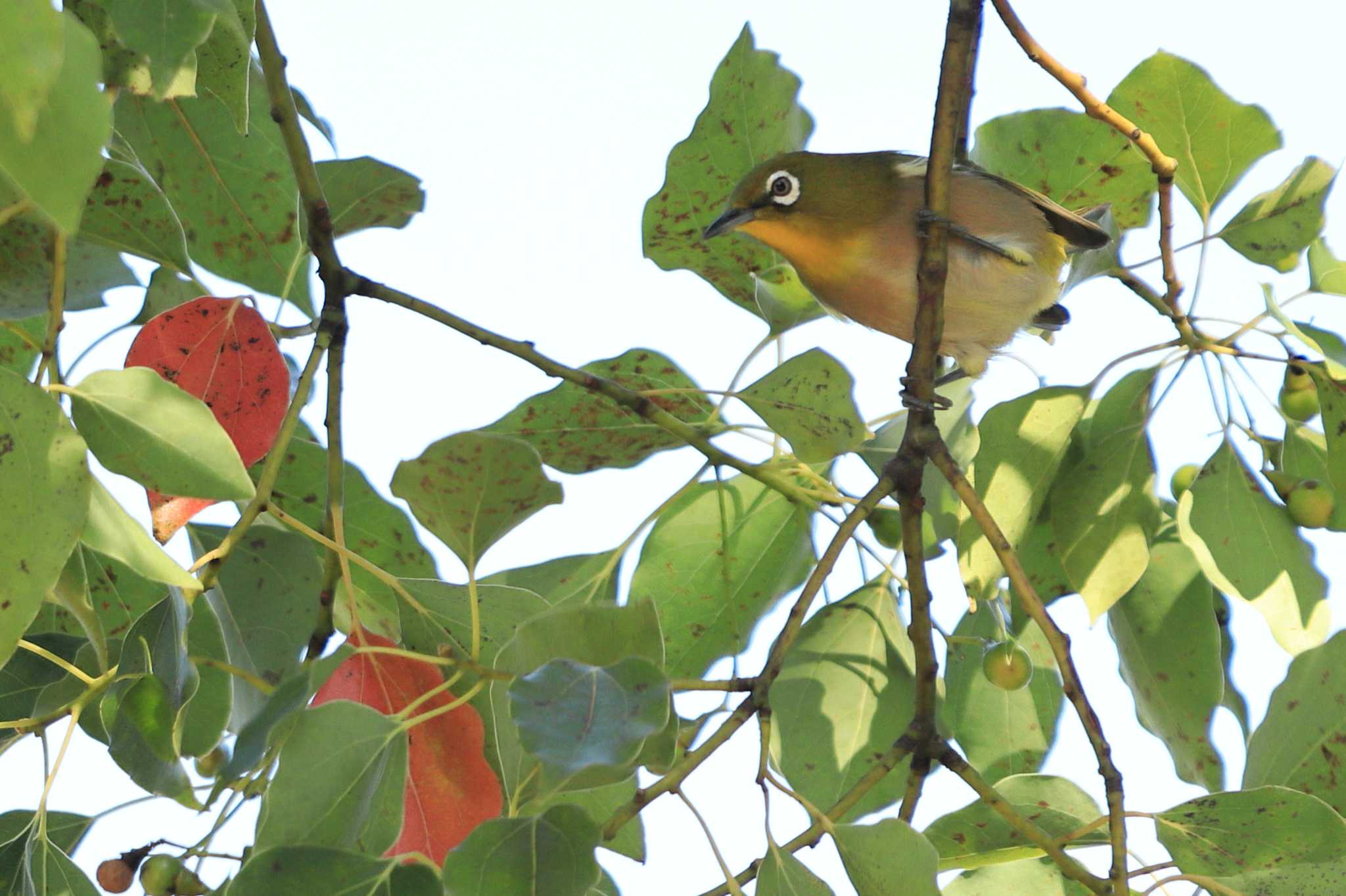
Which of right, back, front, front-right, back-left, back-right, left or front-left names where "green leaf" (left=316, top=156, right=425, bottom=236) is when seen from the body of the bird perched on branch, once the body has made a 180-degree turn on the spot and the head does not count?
back-right

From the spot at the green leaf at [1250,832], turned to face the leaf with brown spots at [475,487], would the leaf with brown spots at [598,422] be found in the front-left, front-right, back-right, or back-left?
front-right

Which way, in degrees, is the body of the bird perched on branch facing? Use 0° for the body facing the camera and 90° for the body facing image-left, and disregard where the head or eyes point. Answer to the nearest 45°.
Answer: approximately 90°
